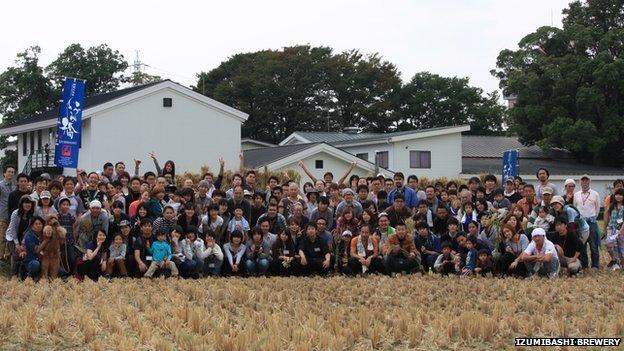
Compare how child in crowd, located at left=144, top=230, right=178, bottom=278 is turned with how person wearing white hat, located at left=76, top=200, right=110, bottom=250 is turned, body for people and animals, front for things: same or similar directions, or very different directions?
same or similar directions

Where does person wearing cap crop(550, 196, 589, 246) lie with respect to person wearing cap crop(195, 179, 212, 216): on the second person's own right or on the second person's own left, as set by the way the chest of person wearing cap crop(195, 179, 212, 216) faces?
on the second person's own left

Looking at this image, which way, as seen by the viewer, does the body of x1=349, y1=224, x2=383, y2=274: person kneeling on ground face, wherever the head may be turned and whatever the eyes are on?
toward the camera

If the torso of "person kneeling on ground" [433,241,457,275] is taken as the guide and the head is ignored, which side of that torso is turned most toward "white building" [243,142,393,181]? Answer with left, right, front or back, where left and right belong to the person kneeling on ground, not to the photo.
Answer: back

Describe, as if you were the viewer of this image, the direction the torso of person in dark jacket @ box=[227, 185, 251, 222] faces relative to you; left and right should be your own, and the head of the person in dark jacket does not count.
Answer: facing the viewer

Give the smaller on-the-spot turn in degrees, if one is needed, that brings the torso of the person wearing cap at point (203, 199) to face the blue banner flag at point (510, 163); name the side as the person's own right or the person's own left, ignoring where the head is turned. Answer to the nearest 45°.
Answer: approximately 135° to the person's own left

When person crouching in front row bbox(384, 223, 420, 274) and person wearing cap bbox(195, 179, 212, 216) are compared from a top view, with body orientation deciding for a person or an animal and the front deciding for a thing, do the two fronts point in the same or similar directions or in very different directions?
same or similar directions

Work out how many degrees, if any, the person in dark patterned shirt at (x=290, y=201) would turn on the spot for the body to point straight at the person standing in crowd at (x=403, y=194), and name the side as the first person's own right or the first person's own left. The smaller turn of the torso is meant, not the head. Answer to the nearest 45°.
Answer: approximately 90° to the first person's own left

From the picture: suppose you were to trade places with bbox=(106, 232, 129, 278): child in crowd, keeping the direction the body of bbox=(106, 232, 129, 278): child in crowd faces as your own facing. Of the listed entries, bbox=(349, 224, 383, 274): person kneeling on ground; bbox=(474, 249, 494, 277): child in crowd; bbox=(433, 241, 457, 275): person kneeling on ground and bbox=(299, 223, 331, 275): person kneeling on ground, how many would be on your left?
4

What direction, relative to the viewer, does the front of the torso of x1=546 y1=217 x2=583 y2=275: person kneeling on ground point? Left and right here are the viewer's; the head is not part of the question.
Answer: facing the viewer and to the left of the viewer

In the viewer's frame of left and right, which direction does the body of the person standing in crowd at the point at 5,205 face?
facing the viewer and to the right of the viewer

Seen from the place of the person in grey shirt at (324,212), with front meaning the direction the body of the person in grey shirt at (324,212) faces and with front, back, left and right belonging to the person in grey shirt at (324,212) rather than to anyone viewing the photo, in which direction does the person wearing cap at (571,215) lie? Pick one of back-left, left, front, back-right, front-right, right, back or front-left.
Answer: left

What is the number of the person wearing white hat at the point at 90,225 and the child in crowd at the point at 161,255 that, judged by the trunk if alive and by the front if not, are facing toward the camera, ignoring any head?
2

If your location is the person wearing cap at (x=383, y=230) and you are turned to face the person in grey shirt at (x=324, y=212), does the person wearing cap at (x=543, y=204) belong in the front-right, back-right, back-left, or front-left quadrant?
back-right

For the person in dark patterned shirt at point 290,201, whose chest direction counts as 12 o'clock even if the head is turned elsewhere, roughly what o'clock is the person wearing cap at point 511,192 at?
the person wearing cap at point 511,192 is roughly at 9 o'clock from the person in dark patterned shirt at point 290,201.

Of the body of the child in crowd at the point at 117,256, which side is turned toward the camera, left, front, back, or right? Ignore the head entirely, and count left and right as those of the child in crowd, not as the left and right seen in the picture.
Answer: front

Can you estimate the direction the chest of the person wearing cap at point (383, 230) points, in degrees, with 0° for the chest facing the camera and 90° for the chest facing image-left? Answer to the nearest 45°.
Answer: approximately 0°
